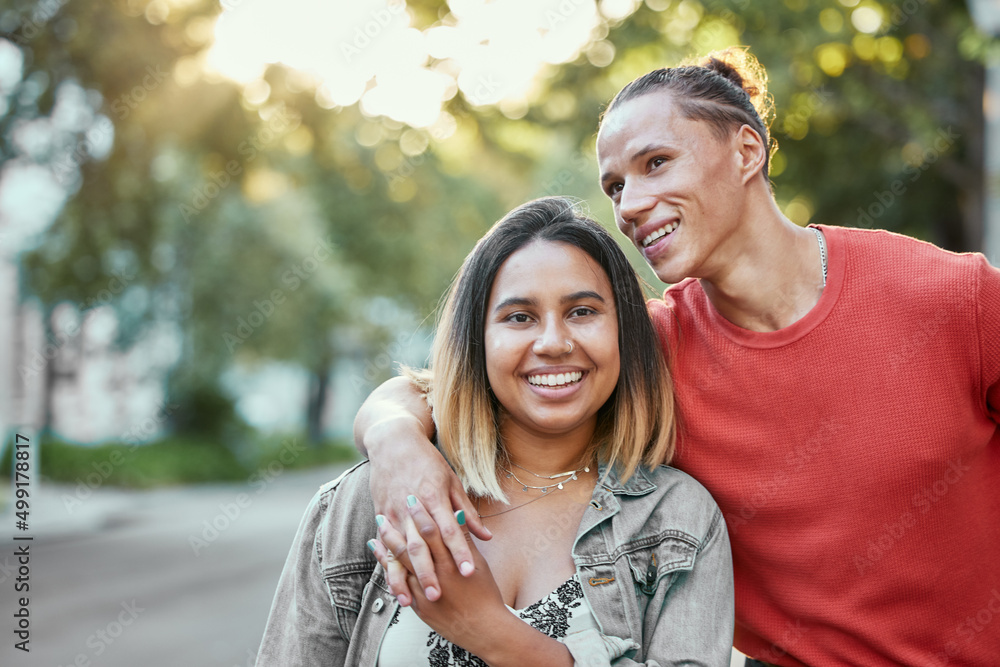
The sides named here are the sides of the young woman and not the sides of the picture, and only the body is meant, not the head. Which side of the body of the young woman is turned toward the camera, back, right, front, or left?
front
